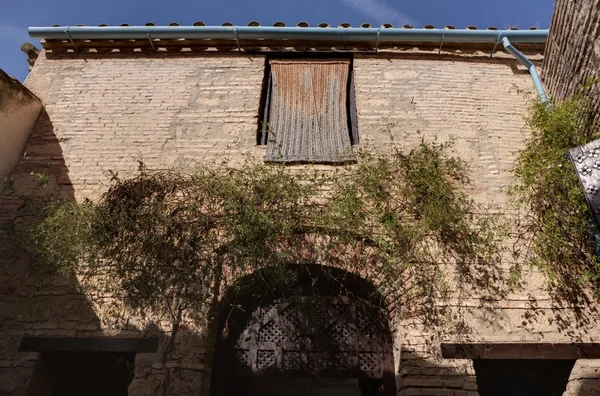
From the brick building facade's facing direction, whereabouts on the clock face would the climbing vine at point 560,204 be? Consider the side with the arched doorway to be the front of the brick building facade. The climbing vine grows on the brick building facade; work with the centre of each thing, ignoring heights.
The climbing vine is roughly at 9 o'clock from the brick building facade.

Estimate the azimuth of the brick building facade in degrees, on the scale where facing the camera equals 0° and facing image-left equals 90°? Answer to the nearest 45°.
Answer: approximately 0°

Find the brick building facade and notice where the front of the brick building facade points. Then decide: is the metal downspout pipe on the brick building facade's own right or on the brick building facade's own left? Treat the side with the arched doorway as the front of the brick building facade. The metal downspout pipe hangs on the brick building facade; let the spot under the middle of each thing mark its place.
on the brick building facade's own left
